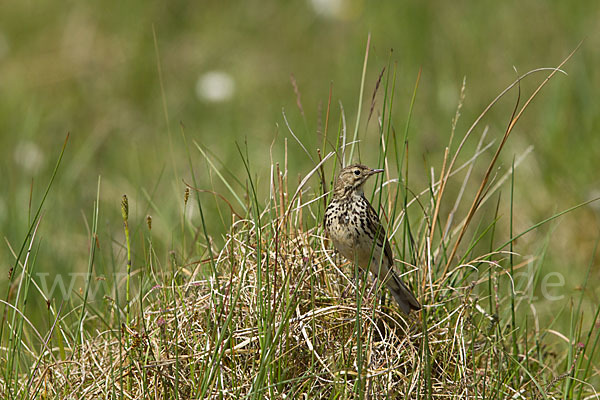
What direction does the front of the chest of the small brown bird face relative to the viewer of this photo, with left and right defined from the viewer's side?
facing the viewer and to the left of the viewer
